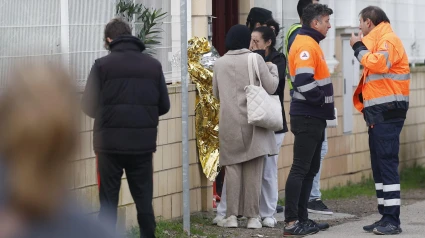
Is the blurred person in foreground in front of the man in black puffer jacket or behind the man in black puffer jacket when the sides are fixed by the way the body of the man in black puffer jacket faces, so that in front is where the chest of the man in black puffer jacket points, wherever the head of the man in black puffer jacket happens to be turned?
behind

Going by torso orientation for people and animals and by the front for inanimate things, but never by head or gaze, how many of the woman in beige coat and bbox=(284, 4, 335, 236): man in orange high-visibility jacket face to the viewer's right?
1

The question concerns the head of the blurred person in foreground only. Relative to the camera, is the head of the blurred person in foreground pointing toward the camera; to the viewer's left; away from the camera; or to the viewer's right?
away from the camera

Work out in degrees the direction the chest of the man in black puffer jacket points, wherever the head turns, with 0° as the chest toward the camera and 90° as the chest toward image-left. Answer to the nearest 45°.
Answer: approximately 180°

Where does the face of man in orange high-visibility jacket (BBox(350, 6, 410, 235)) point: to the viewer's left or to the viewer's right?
to the viewer's left

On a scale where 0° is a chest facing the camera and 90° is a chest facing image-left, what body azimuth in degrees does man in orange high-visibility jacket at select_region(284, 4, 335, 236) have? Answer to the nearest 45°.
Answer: approximately 270°

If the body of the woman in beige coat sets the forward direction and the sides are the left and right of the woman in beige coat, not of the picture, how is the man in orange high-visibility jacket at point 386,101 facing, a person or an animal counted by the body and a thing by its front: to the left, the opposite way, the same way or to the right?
to the left

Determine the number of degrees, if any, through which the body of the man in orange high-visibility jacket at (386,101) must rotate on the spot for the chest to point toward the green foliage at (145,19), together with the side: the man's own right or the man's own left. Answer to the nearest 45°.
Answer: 0° — they already face it

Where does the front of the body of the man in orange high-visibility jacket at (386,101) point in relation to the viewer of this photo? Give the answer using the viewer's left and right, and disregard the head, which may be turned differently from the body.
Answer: facing to the left of the viewer

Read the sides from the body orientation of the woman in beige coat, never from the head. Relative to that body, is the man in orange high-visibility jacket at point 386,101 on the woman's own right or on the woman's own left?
on the woman's own right

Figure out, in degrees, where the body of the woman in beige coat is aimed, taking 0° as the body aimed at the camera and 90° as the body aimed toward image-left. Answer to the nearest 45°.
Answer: approximately 180°
